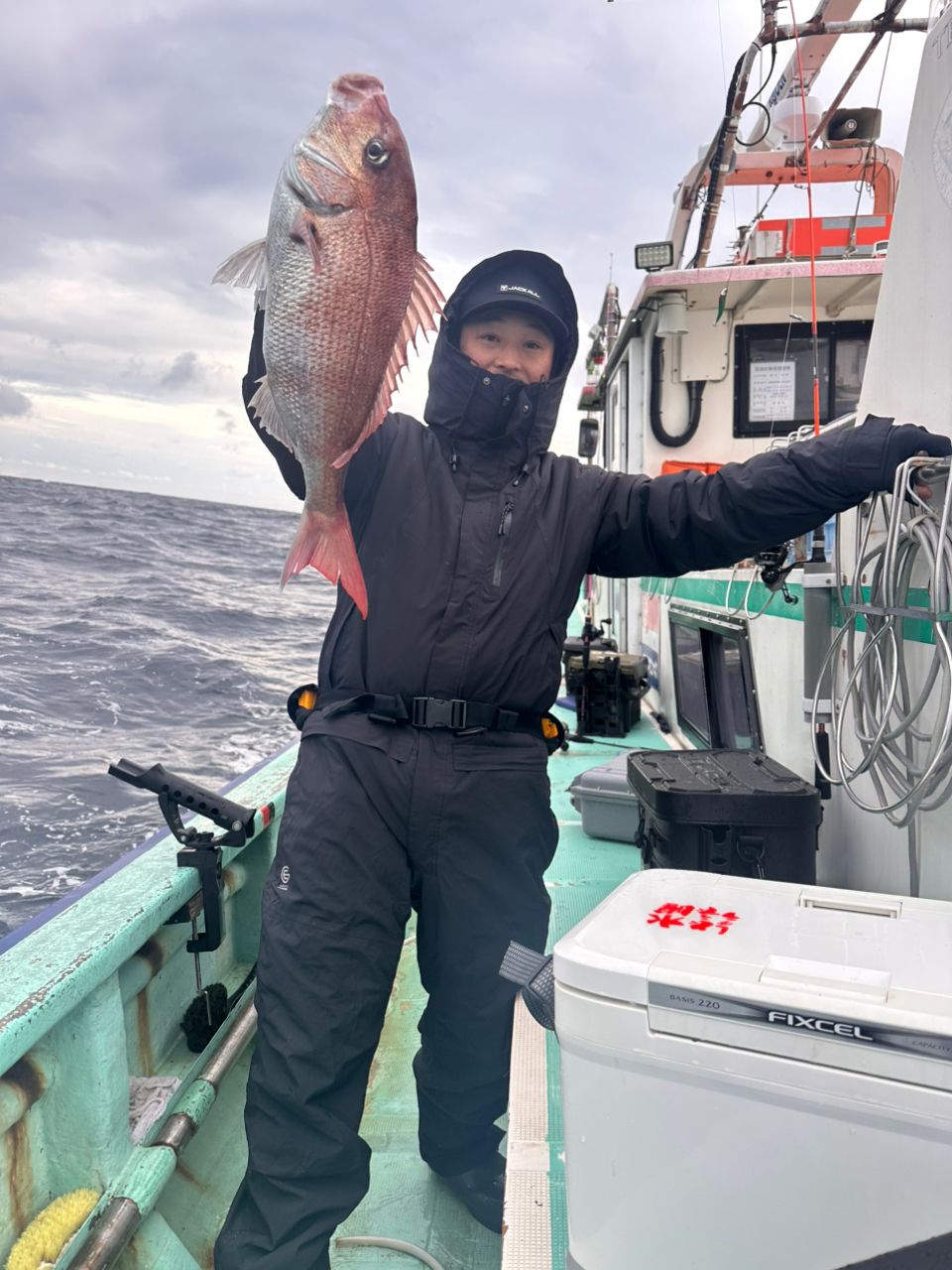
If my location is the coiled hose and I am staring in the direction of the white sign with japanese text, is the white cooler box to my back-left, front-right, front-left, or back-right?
back-left

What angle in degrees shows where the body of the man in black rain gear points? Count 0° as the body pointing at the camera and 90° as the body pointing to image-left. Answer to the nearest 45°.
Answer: approximately 0°

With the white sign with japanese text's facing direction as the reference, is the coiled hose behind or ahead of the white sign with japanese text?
ahead

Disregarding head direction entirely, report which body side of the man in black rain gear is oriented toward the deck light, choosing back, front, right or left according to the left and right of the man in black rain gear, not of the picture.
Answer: back
